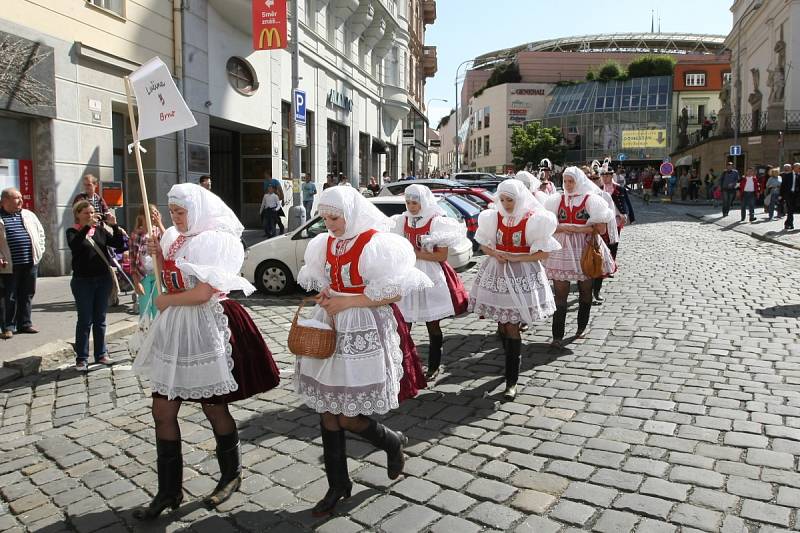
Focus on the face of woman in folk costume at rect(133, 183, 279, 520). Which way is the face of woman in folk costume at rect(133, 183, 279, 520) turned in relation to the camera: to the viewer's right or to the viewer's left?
to the viewer's left

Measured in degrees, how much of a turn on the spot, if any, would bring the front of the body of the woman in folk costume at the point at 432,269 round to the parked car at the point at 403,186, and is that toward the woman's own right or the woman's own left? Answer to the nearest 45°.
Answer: approximately 135° to the woman's own right

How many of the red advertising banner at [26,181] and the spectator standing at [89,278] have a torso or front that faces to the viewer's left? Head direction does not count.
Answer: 0

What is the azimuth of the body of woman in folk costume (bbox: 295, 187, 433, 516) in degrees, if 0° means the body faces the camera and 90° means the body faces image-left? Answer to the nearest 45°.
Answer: approximately 45°

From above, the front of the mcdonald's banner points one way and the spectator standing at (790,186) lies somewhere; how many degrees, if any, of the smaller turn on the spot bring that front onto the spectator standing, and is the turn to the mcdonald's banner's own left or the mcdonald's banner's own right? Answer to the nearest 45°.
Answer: approximately 90° to the mcdonald's banner's own left

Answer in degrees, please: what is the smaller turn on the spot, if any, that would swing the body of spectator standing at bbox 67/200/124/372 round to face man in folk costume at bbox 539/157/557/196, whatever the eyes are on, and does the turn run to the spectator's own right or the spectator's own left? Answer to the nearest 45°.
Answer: approximately 90° to the spectator's own left

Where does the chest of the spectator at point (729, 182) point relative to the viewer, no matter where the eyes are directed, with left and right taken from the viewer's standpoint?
facing the viewer and to the left of the viewer

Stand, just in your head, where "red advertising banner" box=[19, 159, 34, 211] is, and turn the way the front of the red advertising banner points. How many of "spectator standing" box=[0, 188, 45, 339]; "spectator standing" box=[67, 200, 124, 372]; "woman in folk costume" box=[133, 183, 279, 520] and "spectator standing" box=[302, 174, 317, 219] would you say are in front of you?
3

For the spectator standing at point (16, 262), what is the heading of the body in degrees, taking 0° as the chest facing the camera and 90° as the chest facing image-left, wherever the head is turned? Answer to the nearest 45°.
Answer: approximately 315°

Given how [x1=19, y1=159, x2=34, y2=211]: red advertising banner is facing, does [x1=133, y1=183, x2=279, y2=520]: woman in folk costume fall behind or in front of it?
in front

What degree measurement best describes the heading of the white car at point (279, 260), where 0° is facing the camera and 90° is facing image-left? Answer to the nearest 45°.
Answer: approximately 90°

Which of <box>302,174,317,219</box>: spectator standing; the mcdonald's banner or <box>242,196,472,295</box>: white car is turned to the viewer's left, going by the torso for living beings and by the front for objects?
the white car

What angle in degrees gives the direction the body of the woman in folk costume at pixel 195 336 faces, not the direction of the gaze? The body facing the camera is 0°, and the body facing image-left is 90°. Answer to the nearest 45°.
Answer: approximately 45°

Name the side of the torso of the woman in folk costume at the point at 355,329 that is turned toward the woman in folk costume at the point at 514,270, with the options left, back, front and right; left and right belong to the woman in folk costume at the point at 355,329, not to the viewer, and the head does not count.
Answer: back

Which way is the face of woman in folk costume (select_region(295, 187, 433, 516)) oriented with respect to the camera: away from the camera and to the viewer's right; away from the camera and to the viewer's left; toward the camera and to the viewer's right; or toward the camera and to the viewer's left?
toward the camera and to the viewer's left
